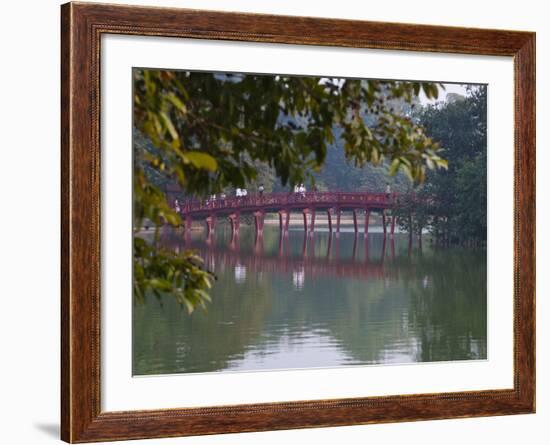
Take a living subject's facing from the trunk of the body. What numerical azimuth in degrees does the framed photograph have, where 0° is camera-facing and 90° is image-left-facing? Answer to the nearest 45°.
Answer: approximately 315°
